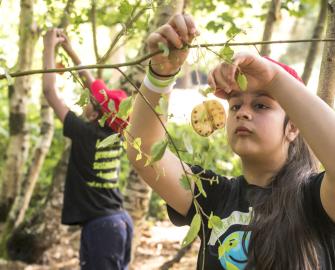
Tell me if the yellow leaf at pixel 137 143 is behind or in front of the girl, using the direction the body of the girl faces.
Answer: in front

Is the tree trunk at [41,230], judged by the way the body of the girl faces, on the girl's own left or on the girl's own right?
on the girl's own right

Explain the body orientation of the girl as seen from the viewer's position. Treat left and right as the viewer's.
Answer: facing the viewer and to the left of the viewer

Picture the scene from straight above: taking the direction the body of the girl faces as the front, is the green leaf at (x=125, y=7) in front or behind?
behind

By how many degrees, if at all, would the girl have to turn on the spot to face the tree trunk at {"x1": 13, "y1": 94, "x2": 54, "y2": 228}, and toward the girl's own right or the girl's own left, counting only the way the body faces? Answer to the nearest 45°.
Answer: approximately 90° to the girl's own right

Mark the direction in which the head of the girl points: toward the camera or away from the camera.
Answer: toward the camera

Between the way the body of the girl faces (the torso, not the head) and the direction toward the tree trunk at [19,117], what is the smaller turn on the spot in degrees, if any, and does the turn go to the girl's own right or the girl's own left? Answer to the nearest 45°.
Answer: approximately 90° to the girl's own right

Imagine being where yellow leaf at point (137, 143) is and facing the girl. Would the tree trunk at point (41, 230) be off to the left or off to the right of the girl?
left
